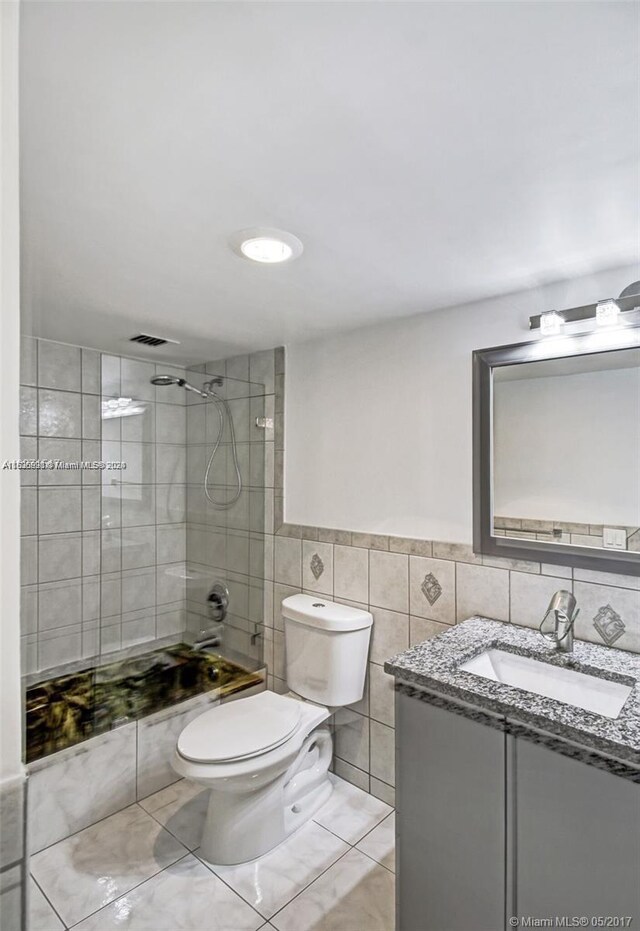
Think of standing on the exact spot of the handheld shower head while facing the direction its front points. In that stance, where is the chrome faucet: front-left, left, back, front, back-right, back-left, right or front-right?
left

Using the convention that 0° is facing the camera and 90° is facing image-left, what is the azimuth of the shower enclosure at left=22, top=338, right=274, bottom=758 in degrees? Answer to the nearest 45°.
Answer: approximately 315°

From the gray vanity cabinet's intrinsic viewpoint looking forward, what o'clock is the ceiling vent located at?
The ceiling vent is roughly at 2 o'clock from the gray vanity cabinet.

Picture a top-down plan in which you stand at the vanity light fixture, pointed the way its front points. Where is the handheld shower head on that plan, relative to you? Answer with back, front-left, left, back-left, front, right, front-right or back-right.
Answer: front-right

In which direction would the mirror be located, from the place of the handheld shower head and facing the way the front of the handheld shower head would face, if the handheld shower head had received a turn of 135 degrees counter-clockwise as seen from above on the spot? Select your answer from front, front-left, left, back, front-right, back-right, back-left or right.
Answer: front-right

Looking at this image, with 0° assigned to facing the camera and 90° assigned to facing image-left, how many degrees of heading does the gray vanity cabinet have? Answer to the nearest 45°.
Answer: approximately 45°

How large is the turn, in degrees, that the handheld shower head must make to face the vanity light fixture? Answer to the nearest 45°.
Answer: approximately 90° to its left

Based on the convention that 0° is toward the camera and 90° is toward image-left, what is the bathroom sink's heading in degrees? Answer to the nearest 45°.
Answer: approximately 45°

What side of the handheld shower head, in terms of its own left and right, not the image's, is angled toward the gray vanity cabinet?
left

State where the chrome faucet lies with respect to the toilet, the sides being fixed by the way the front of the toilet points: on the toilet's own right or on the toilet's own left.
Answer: on the toilet's own left
